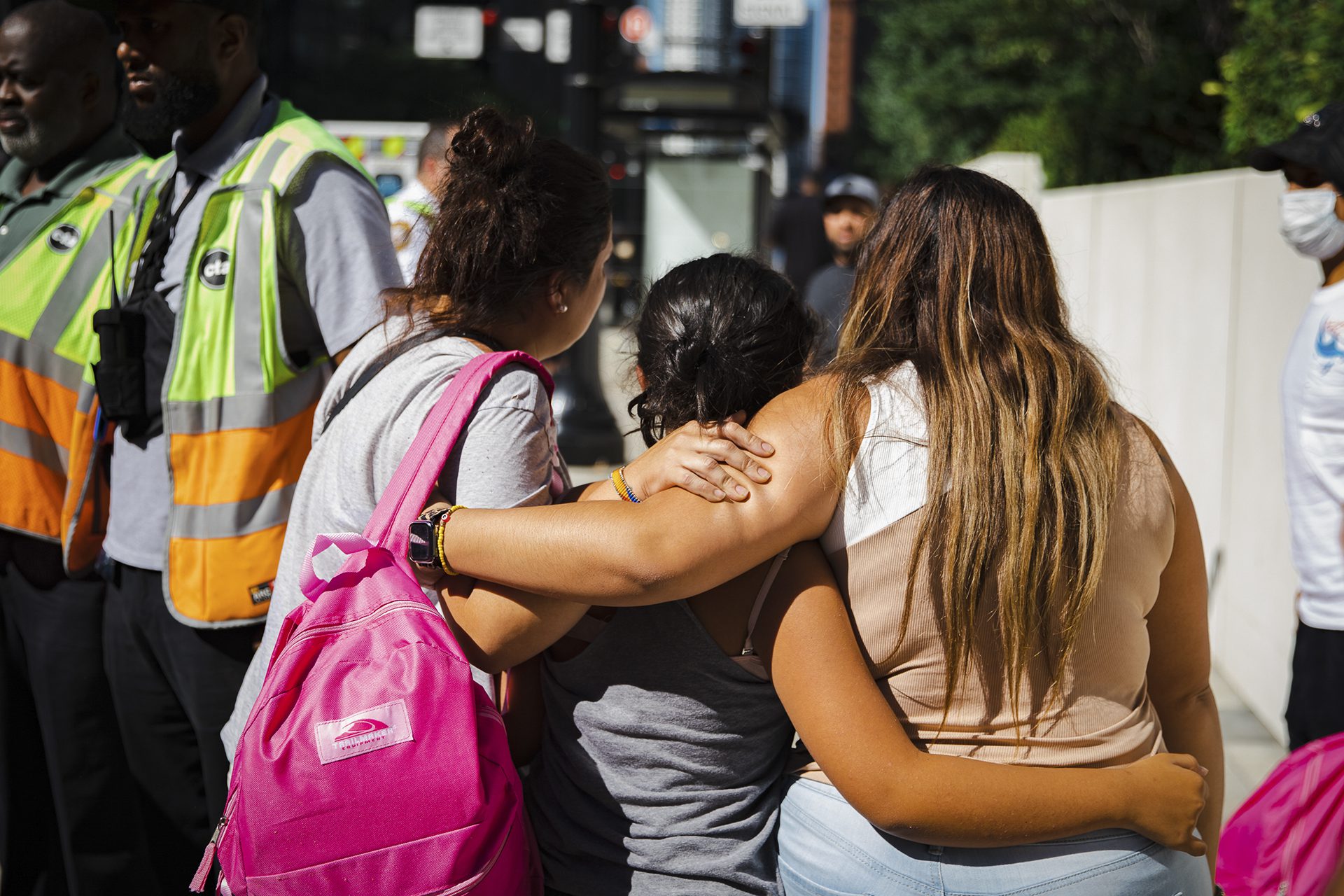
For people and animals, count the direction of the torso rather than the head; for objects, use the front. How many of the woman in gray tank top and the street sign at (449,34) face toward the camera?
1

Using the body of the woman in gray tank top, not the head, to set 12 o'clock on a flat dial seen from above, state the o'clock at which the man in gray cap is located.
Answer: The man in gray cap is roughly at 12 o'clock from the woman in gray tank top.

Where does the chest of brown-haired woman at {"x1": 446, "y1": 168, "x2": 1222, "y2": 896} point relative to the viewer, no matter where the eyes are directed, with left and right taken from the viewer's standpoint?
facing away from the viewer

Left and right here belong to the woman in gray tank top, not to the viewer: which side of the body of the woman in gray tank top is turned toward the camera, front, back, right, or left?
back

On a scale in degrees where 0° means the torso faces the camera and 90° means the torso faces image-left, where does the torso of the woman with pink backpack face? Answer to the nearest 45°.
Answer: approximately 225°
